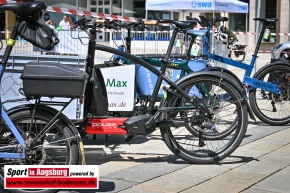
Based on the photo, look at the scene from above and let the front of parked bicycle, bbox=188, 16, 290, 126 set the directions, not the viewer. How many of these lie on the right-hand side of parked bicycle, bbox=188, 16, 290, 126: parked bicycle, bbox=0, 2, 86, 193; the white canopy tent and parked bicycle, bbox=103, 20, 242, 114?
1

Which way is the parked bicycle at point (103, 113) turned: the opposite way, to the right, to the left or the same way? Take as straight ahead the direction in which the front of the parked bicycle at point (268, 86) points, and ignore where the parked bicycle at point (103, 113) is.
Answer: the same way

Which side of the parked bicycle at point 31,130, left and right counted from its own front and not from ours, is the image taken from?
left

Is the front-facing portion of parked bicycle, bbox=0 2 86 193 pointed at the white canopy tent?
no

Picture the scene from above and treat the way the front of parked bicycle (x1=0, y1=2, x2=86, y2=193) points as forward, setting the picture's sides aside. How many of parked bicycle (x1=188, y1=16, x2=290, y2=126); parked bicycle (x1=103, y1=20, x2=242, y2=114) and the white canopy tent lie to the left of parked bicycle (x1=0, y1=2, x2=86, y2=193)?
0
